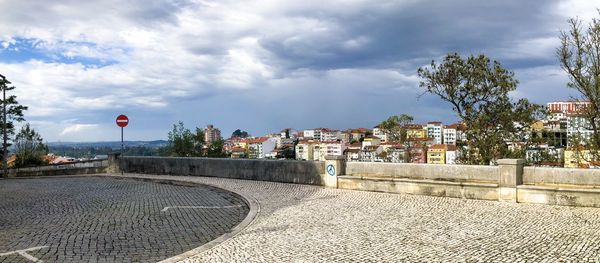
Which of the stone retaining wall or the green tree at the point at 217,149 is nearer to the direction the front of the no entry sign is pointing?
the stone retaining wall

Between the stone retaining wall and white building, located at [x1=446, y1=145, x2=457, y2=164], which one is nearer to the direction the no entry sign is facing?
the stone retaining wall

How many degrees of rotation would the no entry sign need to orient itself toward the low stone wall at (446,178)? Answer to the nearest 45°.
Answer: approximately 45° to its left

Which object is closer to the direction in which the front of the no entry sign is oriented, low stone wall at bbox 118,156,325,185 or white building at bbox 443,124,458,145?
the low stone wall

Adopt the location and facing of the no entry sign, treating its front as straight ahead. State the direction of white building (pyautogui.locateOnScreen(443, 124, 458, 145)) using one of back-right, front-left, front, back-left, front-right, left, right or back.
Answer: left

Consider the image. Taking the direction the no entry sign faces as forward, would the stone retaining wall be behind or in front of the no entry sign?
in front

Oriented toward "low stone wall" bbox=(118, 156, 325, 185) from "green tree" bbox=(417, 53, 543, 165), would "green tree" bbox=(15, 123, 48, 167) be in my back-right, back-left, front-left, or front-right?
front-right

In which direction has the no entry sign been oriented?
toward the camera

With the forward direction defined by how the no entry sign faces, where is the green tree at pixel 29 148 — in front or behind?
behind

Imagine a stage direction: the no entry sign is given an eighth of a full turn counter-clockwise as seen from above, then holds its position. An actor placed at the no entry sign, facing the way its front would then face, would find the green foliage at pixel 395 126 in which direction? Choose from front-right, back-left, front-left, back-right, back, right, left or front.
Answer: front-left

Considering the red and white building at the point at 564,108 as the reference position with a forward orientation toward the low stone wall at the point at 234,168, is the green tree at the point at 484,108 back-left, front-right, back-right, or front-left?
front-left

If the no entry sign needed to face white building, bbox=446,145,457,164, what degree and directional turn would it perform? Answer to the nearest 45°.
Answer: approximately 90° to its left

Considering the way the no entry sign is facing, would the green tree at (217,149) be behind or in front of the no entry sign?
behind
